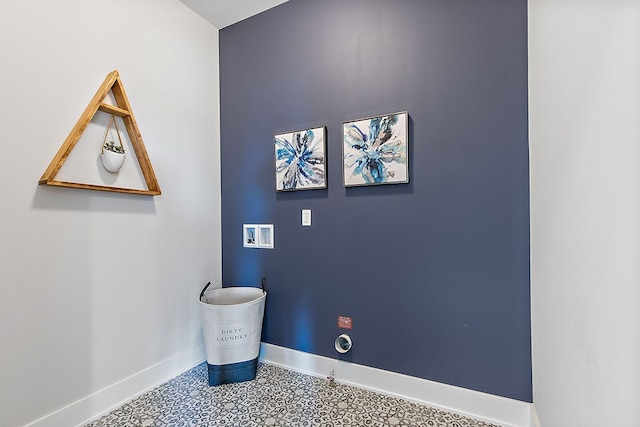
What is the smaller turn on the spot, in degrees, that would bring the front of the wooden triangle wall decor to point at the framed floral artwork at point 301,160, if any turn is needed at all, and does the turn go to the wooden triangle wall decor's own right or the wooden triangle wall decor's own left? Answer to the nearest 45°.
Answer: approximately 45° to the wooden triangle wall decor's own left

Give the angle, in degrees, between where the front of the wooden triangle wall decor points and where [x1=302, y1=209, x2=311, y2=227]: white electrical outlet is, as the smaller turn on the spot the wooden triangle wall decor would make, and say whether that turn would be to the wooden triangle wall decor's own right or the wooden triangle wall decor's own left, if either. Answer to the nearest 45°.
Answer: approximately 45° to the wooden triangle wall decor's own left

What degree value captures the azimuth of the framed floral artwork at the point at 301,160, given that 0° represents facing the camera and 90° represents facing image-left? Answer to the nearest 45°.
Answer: approximately 45°

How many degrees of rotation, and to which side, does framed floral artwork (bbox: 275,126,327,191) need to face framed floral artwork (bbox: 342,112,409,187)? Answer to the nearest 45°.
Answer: approximately 90° to its left

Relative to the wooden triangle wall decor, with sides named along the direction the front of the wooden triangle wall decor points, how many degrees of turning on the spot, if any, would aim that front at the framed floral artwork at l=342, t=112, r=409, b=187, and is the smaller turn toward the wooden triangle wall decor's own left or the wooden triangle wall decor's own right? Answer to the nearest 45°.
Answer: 0° — it already faces it

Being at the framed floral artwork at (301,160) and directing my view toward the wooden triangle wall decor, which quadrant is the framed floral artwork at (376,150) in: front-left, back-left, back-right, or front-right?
back-left

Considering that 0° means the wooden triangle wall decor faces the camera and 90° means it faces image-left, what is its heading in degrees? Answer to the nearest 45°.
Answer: approximately 315°
